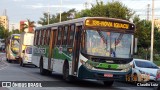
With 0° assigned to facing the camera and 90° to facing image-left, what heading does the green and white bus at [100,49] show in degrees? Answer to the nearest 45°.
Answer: approximately 315°
